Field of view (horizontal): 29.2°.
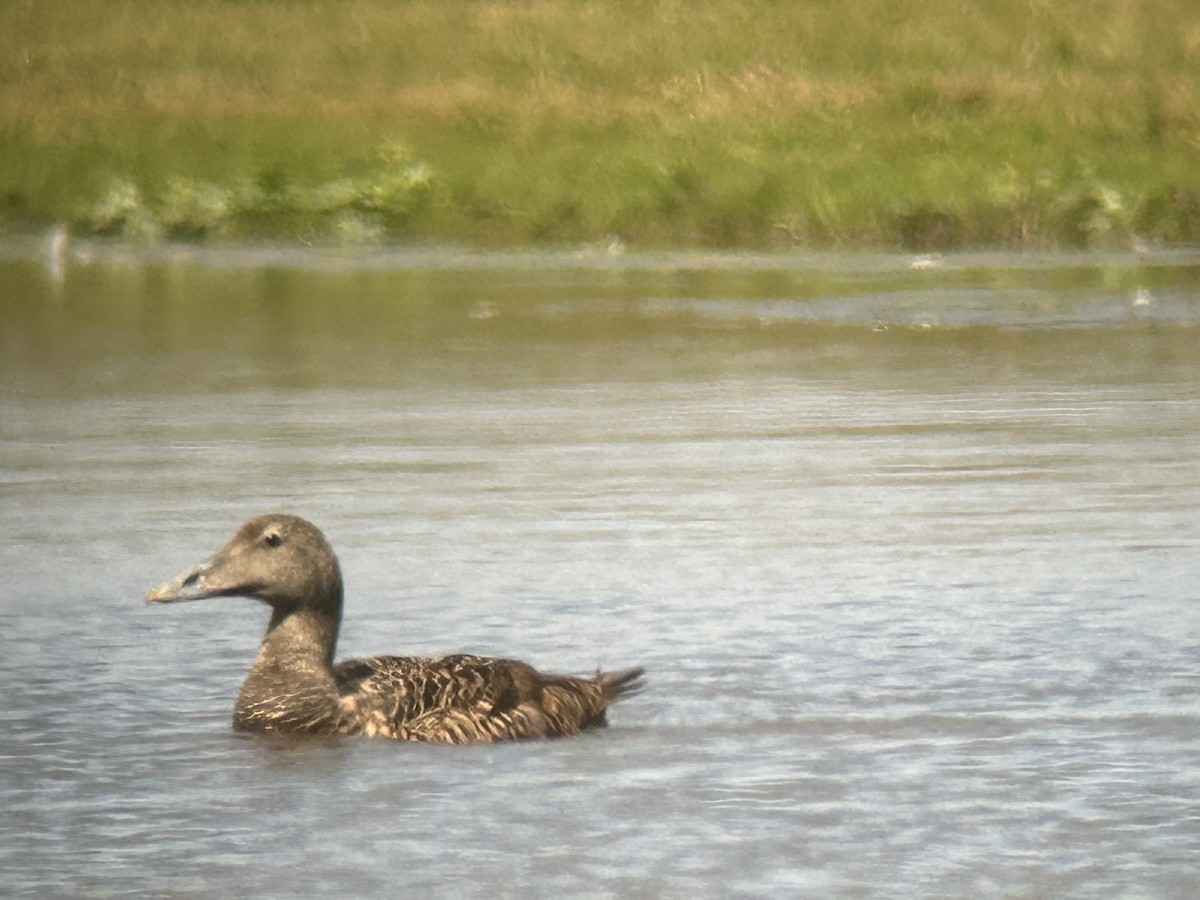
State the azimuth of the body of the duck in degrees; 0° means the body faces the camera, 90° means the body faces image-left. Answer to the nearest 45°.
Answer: approximately 90°
